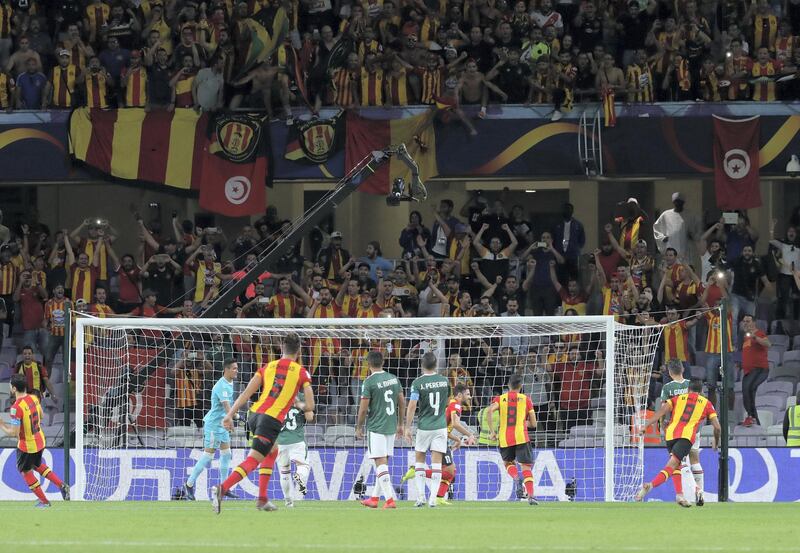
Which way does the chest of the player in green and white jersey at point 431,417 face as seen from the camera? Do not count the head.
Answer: away from the camera

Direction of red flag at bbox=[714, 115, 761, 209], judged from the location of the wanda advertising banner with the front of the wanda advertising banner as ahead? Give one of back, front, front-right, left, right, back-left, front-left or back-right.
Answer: back-left

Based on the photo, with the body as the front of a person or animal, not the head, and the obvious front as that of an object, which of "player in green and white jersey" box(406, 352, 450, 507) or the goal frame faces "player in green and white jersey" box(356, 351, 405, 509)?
the goal frame

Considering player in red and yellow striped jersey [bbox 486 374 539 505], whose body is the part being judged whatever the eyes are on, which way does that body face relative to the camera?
away from the camera

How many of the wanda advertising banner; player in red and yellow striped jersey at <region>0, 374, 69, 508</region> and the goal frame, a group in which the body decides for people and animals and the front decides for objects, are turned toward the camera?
2

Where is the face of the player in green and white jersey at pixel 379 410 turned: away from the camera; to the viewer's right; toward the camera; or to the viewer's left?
away from the camera

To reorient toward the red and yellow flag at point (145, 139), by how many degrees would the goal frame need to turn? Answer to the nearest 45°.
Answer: approximately 135° to its right

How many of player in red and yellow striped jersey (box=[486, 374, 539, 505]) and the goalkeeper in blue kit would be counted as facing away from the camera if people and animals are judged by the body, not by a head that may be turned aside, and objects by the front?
1

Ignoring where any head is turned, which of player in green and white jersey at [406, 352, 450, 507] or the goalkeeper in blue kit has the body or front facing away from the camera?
the player in green and white jersey

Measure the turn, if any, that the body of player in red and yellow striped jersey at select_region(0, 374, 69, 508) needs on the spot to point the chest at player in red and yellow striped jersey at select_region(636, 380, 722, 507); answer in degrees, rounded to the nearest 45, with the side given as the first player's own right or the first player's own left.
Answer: approximately 135° to the first player's own right
